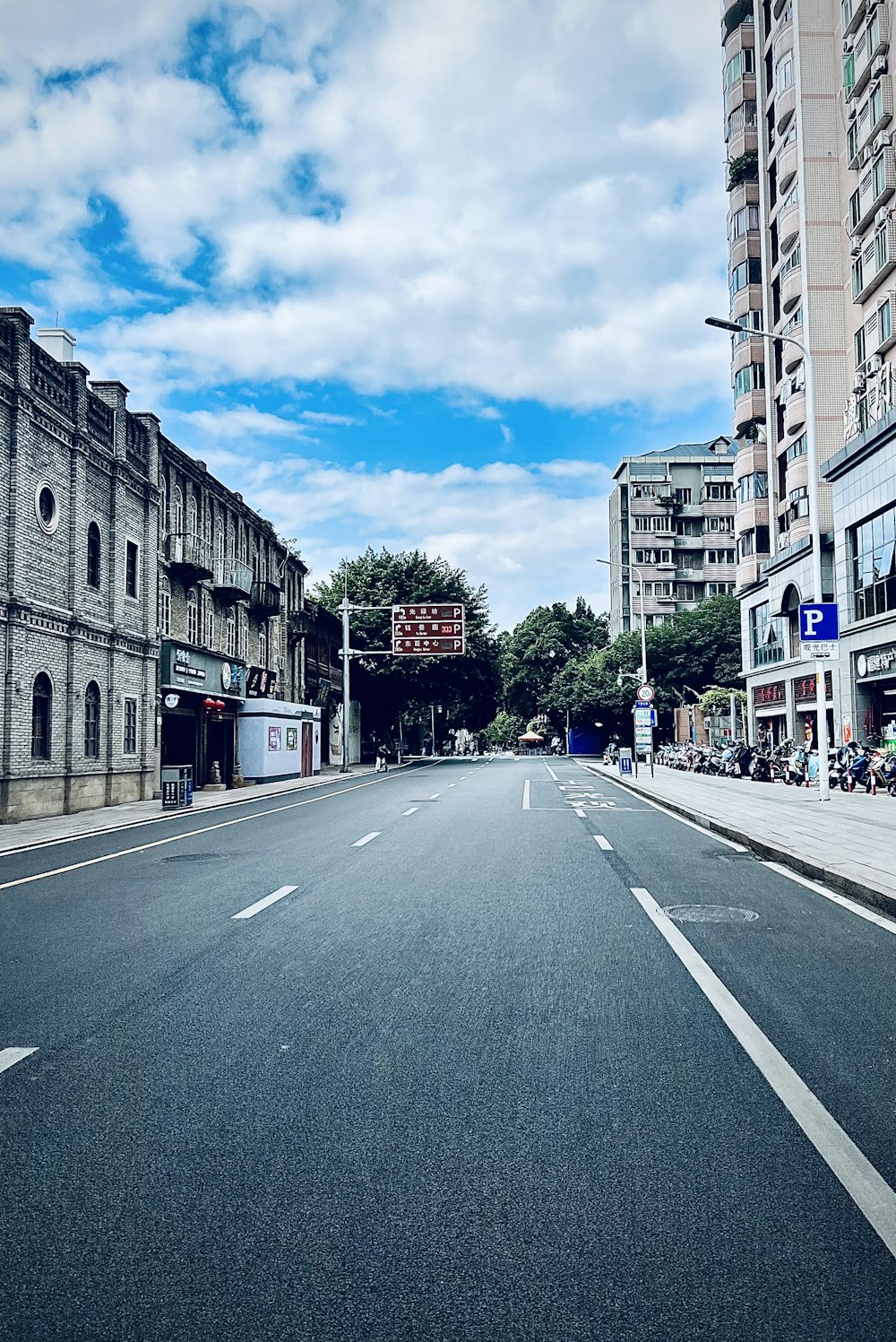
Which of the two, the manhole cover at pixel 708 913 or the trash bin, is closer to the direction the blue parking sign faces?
the manhole cover

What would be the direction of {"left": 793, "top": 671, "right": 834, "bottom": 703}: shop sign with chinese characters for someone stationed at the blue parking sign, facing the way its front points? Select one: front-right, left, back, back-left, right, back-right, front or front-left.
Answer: back

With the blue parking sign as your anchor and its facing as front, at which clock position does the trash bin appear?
The trash bin is roughly at 3 o'clock from the blue parking sign.

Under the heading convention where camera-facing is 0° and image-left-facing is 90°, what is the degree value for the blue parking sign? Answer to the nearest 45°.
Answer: approximately 0°

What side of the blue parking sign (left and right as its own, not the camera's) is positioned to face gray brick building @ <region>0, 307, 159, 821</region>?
right

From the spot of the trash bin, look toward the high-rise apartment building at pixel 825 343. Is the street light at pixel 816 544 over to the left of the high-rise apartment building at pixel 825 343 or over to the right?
right

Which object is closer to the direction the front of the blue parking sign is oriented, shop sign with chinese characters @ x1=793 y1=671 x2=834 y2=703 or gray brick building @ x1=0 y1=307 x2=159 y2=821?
the gray brick building

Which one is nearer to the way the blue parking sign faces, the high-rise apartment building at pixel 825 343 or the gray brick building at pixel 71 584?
the gray brick building

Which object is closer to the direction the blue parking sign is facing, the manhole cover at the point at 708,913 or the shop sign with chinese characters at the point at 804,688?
the manhole cover

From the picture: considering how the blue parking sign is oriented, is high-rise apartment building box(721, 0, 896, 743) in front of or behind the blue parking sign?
behind
